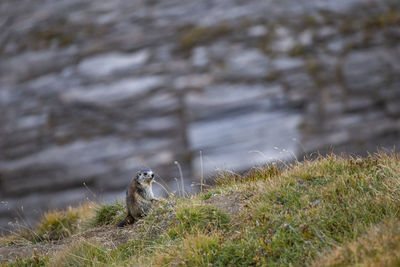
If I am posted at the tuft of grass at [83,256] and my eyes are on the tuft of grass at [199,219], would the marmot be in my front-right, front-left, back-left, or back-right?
front-left

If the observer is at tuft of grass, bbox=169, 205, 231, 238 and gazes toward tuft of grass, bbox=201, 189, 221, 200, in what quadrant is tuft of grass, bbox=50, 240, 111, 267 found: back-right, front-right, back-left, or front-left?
back-left

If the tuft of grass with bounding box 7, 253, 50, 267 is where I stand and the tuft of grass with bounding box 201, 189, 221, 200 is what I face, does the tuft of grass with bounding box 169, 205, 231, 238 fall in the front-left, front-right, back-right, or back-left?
front-right

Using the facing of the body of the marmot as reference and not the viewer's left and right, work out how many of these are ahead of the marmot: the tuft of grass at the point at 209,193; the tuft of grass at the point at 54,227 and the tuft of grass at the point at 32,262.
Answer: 1

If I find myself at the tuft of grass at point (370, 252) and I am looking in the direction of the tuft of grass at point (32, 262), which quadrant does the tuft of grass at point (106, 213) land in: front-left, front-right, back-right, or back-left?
front-right
